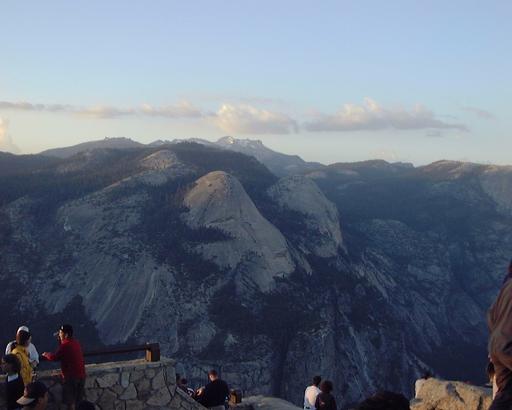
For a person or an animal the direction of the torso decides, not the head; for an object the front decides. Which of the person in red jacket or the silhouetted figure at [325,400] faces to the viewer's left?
the person in red jacket

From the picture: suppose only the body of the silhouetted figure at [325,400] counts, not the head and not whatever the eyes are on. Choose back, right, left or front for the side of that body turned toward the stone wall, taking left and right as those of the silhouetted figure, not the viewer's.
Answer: left

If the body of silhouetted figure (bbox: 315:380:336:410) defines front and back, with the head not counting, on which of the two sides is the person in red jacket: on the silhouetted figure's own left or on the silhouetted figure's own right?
on the silhouetted figure's own left

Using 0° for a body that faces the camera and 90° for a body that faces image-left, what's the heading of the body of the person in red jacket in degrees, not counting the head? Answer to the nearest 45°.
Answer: approximately 90°

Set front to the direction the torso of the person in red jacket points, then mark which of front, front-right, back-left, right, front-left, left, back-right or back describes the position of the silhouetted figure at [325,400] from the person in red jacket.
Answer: back

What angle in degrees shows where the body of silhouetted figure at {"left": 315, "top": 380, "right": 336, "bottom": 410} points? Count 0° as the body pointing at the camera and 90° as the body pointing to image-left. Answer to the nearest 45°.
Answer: approximately 180°

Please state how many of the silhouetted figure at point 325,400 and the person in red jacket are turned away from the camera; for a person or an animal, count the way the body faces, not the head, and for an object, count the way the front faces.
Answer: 1

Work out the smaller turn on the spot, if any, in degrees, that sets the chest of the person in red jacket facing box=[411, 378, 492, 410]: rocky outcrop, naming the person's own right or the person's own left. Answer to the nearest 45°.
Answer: approximately 180°

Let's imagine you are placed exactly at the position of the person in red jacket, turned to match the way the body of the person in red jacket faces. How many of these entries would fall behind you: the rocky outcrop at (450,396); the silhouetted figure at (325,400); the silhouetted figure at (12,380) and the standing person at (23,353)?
2

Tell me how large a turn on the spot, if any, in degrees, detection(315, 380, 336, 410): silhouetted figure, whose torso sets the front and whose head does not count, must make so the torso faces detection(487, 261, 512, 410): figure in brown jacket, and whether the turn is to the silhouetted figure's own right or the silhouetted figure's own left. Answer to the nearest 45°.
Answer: approximately 180°

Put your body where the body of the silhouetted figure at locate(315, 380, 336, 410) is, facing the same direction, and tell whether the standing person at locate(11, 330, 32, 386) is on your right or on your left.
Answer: on your left
